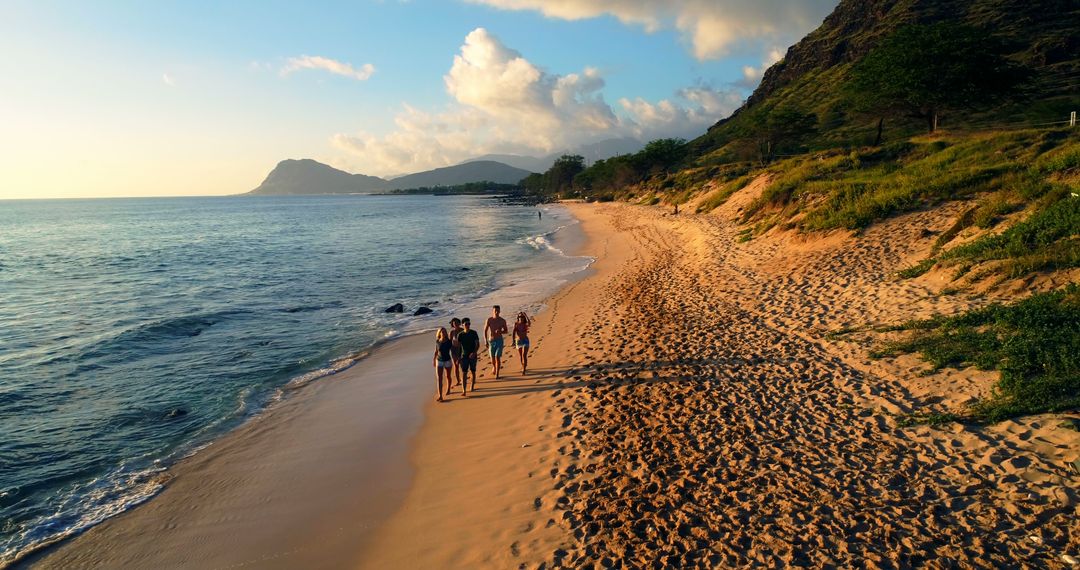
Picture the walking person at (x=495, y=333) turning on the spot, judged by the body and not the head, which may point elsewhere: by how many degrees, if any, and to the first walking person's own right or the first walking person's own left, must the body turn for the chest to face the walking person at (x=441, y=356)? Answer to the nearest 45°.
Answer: approximately 45° to the first walking person's own right

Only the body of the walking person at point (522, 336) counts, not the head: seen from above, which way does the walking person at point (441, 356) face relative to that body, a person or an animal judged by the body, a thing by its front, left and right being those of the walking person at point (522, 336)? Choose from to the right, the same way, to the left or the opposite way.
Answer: the same way

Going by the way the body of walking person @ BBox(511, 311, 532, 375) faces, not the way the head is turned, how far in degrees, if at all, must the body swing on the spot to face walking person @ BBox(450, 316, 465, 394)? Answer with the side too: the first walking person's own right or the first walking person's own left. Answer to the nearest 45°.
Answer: approximately 90° to the first walking person's own right

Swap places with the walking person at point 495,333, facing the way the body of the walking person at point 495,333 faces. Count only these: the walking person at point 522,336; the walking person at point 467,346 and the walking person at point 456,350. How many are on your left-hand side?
1

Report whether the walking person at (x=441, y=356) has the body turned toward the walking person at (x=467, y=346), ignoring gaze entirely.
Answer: no

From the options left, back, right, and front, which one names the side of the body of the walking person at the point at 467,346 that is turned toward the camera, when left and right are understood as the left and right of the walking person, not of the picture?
front

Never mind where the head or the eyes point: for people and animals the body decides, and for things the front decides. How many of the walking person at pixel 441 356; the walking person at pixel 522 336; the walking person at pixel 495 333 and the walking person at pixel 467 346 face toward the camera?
4

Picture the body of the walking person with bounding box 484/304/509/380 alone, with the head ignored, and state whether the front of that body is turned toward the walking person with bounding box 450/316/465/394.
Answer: no

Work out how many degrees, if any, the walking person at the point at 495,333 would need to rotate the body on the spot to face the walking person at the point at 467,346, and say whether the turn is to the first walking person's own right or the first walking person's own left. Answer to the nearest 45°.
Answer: approximately 45° to the first walking person's own right

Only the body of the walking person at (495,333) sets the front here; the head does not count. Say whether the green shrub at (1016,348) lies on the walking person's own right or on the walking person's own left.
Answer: on the walking person's own left

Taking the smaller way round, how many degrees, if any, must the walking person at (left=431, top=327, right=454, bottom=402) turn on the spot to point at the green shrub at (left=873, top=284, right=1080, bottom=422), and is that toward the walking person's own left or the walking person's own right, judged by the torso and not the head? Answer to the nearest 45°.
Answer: approximately 45° to the walking person's own left

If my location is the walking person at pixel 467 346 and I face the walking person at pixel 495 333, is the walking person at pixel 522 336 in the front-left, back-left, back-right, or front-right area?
front-right

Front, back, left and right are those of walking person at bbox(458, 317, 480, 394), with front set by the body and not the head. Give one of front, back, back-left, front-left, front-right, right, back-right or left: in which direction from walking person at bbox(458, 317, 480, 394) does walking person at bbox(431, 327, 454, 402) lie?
right

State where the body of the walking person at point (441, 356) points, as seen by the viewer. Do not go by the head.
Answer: toward the camera

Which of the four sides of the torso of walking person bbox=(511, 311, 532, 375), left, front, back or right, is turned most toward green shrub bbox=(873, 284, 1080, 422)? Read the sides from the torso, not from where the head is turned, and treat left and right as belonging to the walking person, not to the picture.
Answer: left

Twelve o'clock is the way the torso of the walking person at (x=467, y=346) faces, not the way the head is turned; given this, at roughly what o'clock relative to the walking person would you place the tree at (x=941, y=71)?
The tree is roughly at 8 o'clock from the walking person.

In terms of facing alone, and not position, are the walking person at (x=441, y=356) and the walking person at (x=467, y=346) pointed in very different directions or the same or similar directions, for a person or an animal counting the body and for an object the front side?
same or similar directions

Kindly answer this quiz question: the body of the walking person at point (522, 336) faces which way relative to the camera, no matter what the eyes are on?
toward the camera

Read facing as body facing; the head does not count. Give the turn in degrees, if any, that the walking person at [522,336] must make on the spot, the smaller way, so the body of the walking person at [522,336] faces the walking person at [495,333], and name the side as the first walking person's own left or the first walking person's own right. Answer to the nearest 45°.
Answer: approximately 90° to the first walking person's own right
